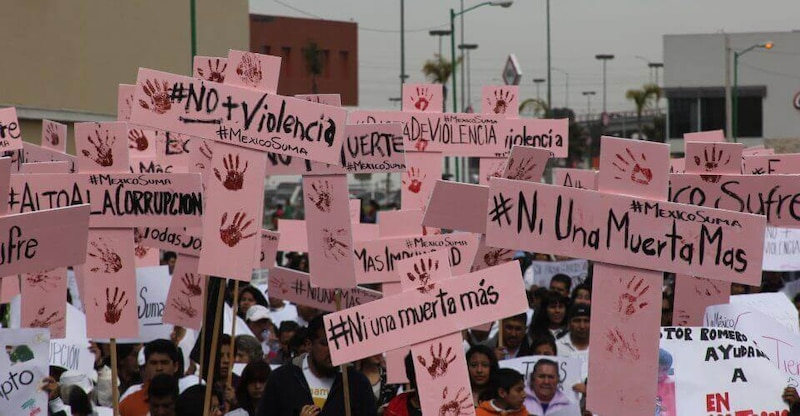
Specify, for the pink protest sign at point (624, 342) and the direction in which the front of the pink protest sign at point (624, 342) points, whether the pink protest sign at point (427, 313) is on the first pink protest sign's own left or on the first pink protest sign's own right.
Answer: on the first pink protest sign's own right

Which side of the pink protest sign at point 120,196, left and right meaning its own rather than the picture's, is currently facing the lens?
front

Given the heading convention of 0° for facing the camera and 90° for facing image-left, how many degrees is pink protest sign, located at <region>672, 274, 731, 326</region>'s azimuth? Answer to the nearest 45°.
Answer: approximately 0°

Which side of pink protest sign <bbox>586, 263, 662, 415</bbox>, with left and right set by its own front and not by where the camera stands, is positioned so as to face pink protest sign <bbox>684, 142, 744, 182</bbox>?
back

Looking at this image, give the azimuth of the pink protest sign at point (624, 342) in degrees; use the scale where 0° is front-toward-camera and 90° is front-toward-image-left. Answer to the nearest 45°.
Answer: approximately 0°

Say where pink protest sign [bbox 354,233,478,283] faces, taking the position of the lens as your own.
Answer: facing the viewer

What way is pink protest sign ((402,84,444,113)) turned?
toward the camera

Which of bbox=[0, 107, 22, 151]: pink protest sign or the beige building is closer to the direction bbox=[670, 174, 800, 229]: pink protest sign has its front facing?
the pink protest sign
